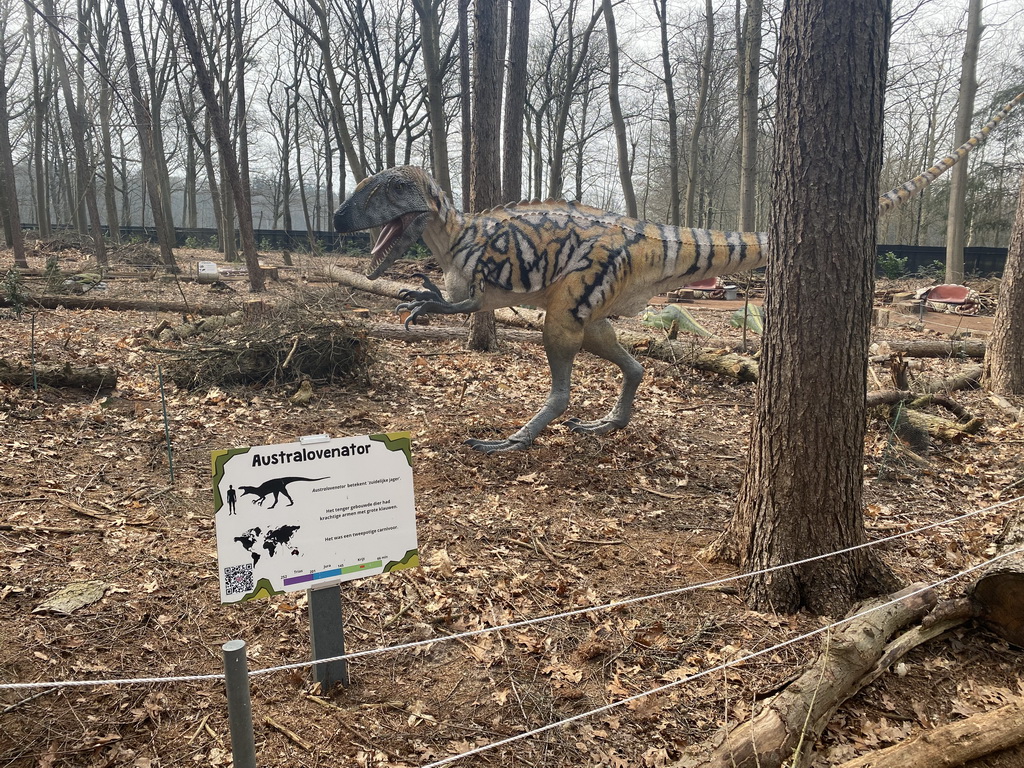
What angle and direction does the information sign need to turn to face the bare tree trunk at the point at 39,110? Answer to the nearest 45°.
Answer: approximately 180°

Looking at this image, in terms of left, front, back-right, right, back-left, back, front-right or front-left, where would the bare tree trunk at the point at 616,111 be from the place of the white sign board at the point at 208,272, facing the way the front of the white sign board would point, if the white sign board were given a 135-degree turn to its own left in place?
front-right

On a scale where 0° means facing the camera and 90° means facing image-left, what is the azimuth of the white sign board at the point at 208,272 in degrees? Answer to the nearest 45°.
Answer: approximately 0°

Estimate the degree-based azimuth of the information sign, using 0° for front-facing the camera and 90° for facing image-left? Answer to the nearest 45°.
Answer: approximately 0°

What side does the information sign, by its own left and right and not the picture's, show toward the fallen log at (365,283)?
back

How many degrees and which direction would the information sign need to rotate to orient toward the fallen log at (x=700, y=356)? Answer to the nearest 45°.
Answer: approximately 135° to its left

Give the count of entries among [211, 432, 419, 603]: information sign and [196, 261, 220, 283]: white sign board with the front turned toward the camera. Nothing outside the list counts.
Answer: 2

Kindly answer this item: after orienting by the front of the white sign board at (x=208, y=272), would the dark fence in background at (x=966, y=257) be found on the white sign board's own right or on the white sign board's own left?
on the white sign board's own left
